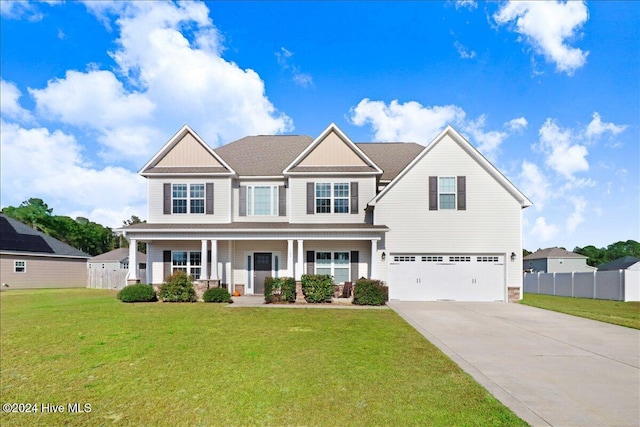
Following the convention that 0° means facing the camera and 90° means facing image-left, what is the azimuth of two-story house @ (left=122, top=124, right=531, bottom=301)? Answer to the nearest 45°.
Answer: approximately 0°

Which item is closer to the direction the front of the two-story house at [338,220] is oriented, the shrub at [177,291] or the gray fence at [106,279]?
the shrub

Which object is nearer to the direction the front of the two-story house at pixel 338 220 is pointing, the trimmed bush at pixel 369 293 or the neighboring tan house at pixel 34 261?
the trimmed bush

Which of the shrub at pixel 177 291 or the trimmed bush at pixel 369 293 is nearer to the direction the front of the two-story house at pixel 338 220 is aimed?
the trimmed bush

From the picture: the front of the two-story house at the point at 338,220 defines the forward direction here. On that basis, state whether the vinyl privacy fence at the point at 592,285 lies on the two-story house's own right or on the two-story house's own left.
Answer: on the two-story house's own left

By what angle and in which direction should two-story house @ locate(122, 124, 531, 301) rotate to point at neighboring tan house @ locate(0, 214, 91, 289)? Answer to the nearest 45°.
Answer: approximately 135° to its right
